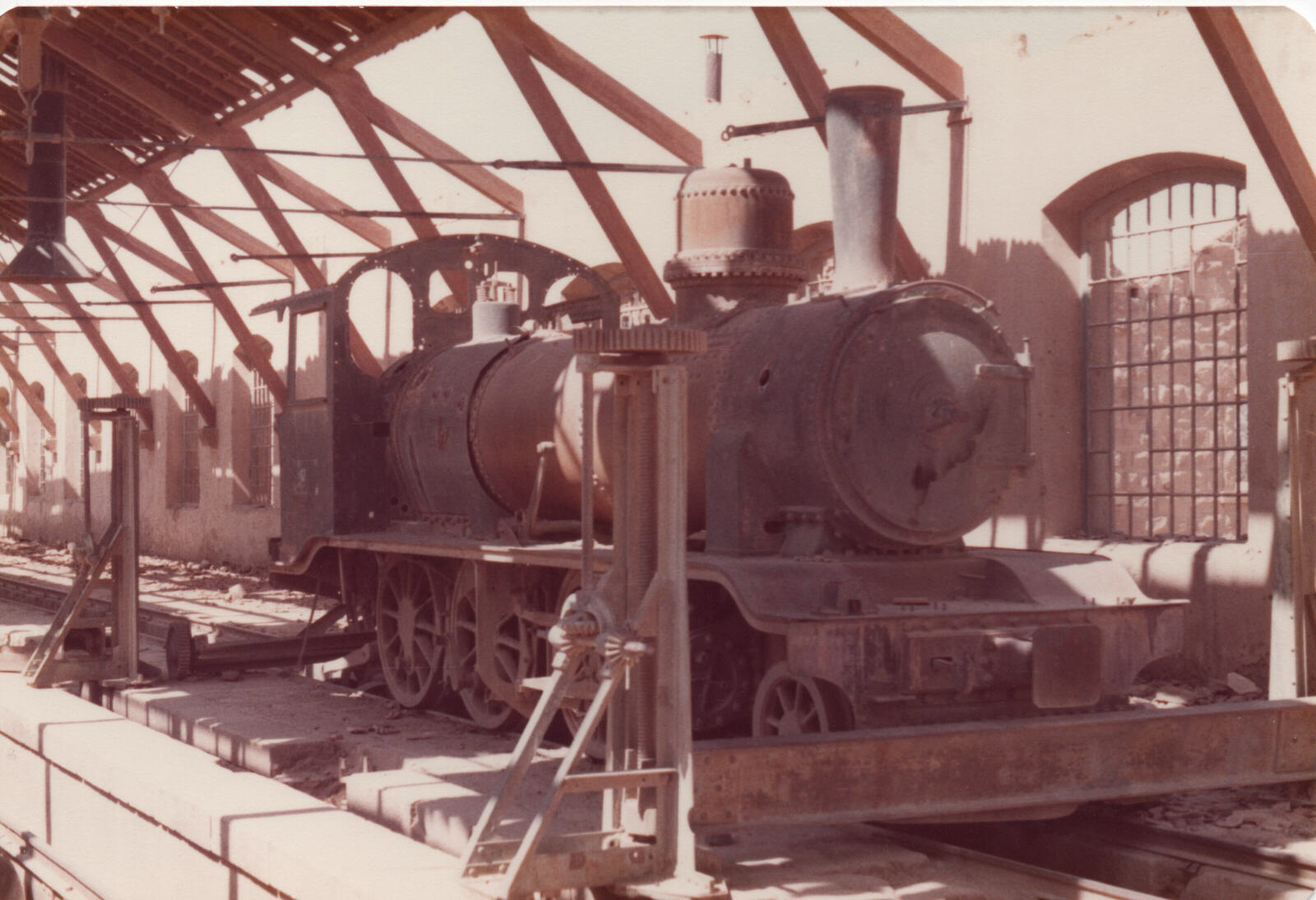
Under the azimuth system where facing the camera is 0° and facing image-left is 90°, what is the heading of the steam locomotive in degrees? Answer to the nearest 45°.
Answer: approximately 315°

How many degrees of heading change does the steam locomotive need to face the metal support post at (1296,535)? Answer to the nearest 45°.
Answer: approximately 45° to its left

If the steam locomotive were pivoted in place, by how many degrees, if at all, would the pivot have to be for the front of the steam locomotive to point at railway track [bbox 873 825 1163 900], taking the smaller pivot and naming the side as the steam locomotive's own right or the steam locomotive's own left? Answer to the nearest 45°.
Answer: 0° — it already faces it

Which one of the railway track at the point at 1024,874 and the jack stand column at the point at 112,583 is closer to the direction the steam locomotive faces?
the railway track

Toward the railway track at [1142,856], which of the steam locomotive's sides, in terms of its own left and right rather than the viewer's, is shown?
front

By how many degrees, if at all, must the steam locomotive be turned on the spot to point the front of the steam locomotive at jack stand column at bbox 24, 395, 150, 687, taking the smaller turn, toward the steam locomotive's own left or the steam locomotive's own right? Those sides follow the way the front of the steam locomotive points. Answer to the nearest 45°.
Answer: approximately 180°

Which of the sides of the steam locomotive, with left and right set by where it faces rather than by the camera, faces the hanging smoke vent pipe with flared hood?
back

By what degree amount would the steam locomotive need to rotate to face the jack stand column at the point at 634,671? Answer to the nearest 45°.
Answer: approximately 45° to its right

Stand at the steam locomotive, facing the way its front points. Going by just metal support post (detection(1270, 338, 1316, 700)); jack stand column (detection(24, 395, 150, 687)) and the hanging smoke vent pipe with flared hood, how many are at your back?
2

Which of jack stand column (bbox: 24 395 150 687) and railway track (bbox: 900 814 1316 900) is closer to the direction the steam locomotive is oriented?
the railway track

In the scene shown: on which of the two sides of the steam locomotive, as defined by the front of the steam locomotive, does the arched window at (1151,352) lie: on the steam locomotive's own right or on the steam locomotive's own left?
on the steam locomotive's own left

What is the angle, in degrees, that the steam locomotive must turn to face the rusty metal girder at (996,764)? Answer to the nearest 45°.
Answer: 0° — it already faces it
